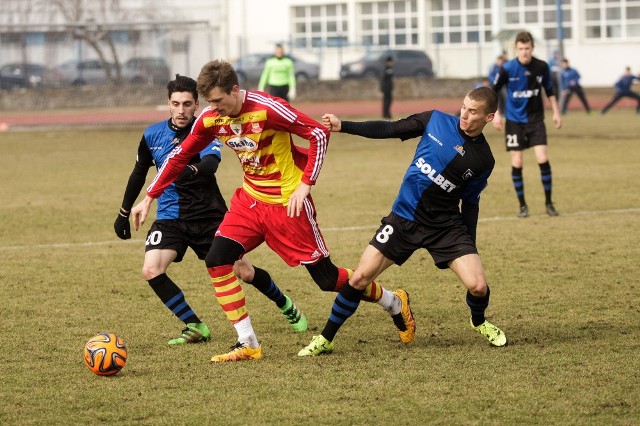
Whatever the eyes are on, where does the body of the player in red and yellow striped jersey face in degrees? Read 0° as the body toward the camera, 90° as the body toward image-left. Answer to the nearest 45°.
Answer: approximately 45°

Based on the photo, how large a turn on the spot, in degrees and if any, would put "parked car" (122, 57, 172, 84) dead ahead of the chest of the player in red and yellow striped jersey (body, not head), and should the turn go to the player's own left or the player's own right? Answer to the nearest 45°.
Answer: approximately 135° to the player's own right

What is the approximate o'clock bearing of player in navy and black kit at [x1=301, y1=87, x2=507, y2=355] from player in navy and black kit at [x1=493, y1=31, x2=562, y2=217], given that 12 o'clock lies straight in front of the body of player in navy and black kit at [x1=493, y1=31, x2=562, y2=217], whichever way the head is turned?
player in navy and black kit at [x1=301, y1=87, x2=507, y2=355] is roughly at 12 o'clock from player in navy and black kit at [x1=493, y1=31, x2=562, y2=217].

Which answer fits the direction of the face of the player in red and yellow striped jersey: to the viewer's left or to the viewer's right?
to the viewer's left

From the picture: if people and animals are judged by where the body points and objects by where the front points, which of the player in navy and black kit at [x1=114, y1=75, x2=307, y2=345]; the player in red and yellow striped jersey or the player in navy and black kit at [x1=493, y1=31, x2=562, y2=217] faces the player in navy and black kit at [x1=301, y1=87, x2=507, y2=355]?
the player in navy and black kit at [x1=493, y1=31, x2=562, y2=217]
